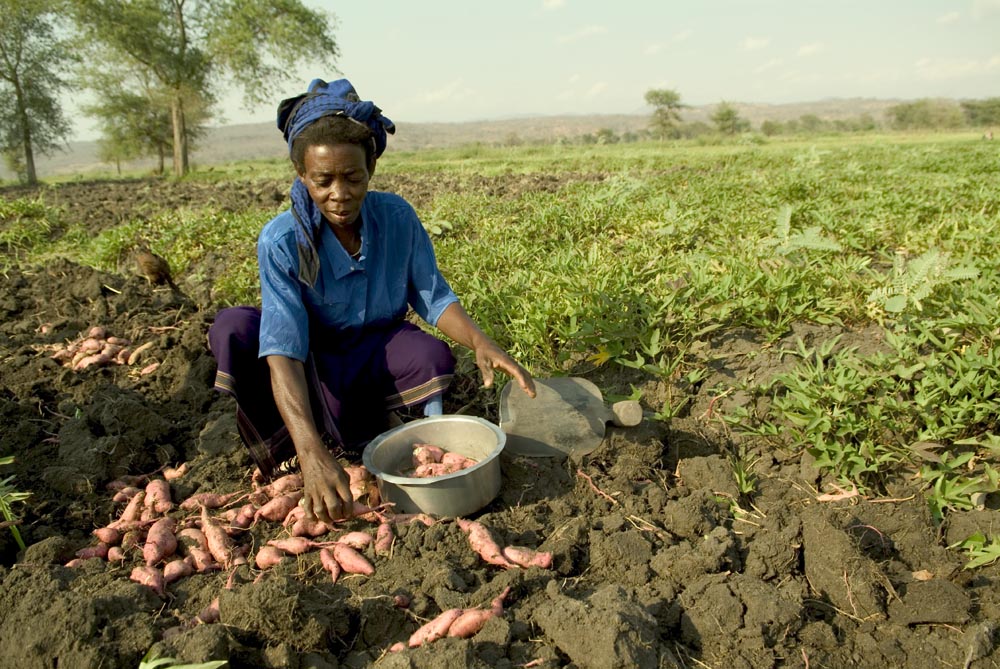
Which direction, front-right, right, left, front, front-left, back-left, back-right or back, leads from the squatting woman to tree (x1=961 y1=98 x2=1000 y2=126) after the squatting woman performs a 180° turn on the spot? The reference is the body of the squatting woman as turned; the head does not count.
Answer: front-right

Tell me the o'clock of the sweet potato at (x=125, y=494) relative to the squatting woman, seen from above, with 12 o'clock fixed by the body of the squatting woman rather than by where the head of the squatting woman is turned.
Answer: The sweet potato is roughly at 3 o'clock from the squatting woman.

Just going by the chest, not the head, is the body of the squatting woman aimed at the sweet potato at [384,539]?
yes

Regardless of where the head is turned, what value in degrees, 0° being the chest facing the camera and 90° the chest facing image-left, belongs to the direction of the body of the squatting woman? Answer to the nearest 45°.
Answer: approximately 0°

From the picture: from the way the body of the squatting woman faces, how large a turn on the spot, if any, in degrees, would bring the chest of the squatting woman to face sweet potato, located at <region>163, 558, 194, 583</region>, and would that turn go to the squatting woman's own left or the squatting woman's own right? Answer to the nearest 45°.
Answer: approximately 45° to the squatting woman's own right

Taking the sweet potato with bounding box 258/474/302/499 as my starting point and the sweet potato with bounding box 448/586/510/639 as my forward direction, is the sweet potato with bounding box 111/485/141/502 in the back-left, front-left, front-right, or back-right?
back-right

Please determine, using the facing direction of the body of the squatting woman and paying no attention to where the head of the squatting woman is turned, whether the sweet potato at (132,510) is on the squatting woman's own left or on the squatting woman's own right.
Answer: on the squatting woman's own right

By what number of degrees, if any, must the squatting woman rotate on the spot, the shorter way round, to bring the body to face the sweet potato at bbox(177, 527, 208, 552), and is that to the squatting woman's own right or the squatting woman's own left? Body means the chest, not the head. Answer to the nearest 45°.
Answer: approximately 45° to the squatting woman's own right
